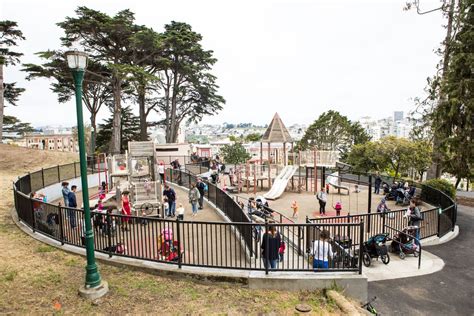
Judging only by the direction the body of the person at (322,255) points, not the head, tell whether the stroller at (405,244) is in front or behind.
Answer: in front

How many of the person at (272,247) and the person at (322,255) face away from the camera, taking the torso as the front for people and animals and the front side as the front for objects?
2

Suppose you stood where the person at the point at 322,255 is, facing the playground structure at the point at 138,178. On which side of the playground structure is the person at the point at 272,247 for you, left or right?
left

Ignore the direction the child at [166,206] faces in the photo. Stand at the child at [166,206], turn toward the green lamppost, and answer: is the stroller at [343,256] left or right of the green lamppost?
left

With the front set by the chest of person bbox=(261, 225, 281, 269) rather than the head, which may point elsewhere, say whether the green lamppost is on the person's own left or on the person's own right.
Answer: on the person's own left

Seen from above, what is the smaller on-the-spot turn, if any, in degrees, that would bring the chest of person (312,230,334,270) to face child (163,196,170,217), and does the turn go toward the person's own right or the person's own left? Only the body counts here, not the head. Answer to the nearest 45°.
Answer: approximately 45° to the person's own left

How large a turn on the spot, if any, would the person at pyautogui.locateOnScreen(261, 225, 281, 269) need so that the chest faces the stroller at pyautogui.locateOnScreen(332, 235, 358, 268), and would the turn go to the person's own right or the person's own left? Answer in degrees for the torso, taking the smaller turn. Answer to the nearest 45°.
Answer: approximately 90° to the person's own right

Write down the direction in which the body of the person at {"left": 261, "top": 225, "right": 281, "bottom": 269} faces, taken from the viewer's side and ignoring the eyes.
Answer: away from the camera

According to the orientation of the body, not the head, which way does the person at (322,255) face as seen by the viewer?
away from the camera

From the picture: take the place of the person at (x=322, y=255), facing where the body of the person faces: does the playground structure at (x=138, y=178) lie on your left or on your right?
on your left

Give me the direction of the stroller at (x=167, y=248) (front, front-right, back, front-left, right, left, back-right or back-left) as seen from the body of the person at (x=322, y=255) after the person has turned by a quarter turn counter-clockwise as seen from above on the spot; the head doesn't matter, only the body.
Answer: front

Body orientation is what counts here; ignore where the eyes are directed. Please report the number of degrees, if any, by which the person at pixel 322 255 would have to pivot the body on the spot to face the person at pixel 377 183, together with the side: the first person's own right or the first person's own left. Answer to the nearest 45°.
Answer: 0° — they already face them
